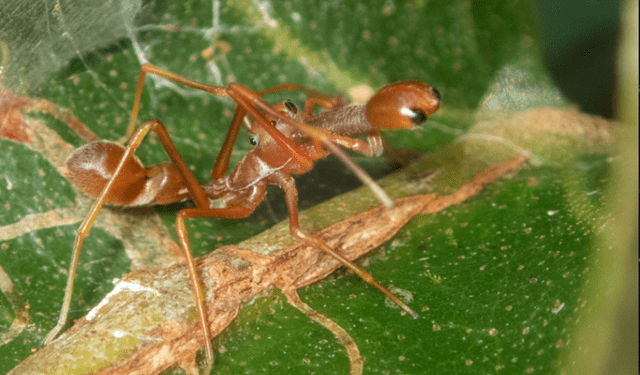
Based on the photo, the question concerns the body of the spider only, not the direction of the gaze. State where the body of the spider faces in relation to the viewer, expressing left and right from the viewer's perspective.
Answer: facing to the right of the viewer
